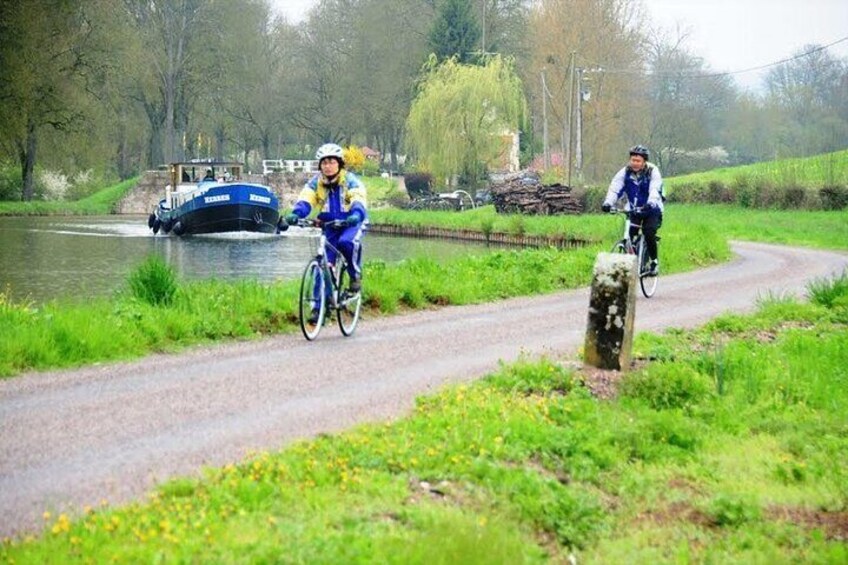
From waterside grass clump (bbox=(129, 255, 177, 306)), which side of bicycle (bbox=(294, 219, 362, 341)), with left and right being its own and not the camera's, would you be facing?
right

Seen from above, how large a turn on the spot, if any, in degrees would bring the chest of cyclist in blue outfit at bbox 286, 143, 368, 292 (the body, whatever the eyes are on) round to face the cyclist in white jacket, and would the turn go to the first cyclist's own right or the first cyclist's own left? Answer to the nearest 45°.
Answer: approximately 180°

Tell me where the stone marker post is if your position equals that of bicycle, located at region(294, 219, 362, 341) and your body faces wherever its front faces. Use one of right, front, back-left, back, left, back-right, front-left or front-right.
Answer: left

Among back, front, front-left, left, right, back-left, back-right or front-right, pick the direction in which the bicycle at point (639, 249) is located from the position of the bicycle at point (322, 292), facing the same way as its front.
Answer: back

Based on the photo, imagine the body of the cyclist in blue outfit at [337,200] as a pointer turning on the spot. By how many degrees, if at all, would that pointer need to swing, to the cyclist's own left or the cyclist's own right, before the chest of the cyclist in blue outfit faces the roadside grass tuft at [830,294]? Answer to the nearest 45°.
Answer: approximately 135° to the cyclist's own left

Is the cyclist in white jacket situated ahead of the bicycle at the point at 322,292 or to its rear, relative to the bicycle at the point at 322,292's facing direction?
to the rear

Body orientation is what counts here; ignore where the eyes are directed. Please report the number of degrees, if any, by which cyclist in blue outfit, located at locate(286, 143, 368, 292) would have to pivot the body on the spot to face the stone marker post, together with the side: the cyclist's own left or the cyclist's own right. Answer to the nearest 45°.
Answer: approximately 90° to the cyclist's own left

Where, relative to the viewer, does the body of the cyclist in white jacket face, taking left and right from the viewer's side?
facing the viewer and to the left of the viewer

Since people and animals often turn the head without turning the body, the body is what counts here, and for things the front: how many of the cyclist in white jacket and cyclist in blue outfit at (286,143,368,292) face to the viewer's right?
0
